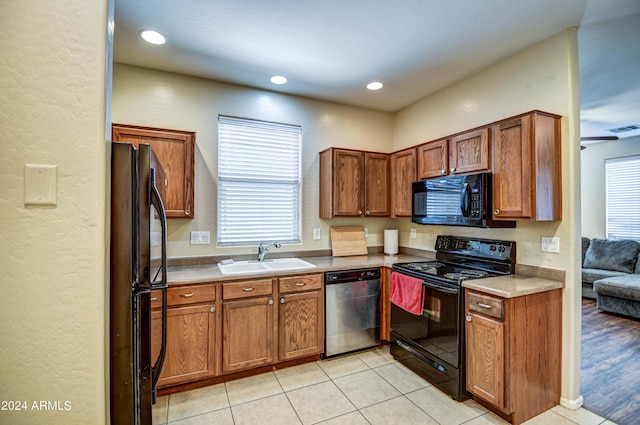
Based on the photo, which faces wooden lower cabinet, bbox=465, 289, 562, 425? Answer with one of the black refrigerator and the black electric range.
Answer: the black refrigerator

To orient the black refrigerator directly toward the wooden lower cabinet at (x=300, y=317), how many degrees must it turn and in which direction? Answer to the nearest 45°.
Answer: approximately 45° to its left

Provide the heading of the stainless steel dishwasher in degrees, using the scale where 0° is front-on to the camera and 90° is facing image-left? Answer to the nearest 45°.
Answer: approximately 315°

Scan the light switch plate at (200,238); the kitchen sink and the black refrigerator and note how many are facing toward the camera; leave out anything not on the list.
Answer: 2

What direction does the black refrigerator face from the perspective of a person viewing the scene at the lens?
facing to the right of the viewer

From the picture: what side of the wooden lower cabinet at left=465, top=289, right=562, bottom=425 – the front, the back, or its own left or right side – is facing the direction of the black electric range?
right

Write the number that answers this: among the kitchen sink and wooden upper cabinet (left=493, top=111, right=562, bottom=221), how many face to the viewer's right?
0
